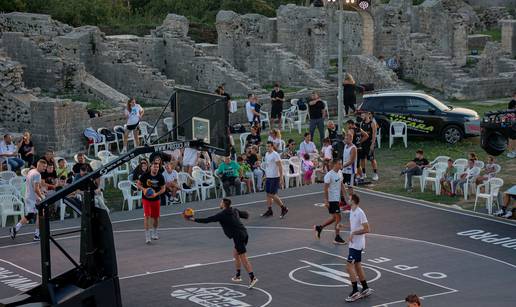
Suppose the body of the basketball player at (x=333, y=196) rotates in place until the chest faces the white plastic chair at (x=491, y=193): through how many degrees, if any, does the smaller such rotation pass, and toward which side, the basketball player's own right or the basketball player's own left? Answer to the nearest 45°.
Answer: approximately 90° to the basketball player's own left

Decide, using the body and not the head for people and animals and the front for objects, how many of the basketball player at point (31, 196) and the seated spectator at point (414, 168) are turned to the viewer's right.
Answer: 1

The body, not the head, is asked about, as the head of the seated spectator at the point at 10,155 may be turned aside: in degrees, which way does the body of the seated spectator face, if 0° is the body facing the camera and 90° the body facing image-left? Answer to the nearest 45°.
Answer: approximately 315°

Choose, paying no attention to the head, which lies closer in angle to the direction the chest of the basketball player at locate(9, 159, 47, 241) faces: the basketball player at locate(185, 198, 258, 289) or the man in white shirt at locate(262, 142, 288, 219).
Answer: the man in white shirt

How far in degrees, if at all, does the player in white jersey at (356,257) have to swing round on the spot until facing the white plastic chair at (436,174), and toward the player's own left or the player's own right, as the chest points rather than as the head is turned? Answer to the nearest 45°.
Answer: approximately 135° to the player's own right

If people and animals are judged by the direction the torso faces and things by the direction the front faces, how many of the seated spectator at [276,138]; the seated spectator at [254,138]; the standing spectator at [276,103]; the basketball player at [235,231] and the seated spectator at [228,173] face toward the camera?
4
